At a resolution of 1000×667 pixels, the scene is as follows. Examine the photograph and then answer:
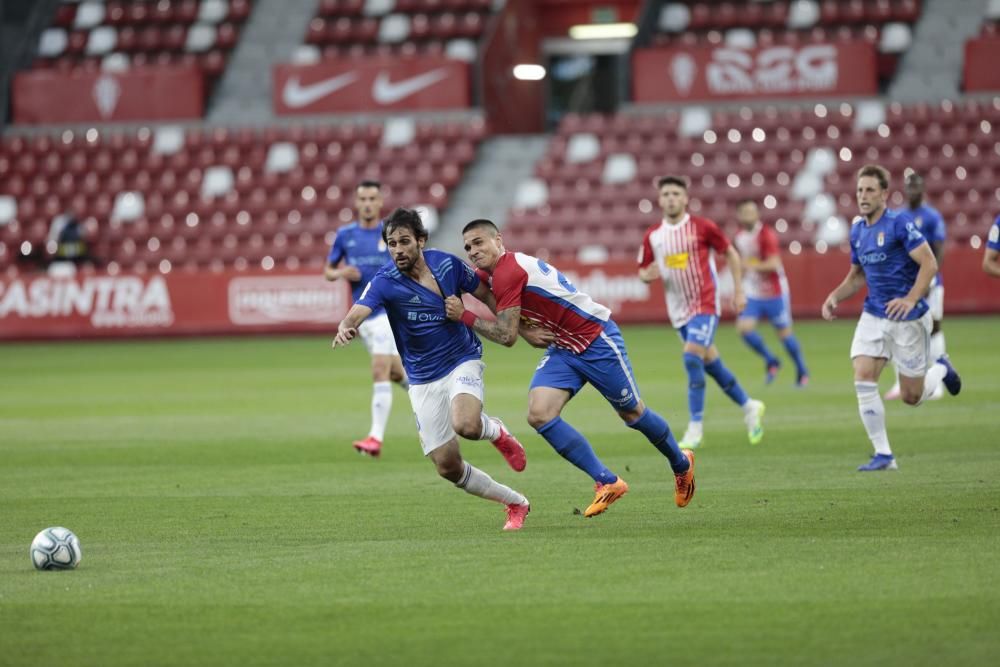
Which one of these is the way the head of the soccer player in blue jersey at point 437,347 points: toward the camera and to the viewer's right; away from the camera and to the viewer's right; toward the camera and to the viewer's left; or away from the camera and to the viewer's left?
toward the camera and to the viewer's left

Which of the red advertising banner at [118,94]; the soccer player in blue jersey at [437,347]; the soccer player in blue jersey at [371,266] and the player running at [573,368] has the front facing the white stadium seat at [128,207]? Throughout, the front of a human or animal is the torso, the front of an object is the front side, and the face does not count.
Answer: the red advertising banner

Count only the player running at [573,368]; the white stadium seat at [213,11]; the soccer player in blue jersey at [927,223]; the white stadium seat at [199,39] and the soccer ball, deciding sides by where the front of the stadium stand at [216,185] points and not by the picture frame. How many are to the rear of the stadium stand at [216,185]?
2

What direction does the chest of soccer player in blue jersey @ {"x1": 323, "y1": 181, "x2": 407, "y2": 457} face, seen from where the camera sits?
toward the camera

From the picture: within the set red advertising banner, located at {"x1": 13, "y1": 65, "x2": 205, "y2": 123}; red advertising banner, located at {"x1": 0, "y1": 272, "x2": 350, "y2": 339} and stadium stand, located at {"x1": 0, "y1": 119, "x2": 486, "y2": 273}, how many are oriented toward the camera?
3

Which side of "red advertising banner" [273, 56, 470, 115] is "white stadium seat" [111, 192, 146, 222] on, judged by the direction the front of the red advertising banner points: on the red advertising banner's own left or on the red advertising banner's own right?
on the red advertising banner's own right

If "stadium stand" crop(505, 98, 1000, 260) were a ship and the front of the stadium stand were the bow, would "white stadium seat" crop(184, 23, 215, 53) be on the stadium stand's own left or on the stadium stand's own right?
on the stadium stand's own right

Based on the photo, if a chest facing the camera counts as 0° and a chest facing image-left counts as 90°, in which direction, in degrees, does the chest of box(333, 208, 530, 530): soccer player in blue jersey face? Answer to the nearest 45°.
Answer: approximately 45°

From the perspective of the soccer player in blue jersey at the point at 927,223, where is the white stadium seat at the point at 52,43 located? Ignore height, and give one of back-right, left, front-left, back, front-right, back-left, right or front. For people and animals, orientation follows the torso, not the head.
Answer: right

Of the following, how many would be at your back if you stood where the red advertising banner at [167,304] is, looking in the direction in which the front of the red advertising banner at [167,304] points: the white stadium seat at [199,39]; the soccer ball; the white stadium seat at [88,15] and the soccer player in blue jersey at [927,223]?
2

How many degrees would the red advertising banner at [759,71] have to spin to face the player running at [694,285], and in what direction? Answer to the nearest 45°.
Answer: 0° — it already faces them

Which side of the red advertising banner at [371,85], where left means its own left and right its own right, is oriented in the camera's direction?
front

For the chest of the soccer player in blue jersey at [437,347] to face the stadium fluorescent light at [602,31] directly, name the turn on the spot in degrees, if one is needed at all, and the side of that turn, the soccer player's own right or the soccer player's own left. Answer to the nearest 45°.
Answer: approximately 135° to the soccer player's own right

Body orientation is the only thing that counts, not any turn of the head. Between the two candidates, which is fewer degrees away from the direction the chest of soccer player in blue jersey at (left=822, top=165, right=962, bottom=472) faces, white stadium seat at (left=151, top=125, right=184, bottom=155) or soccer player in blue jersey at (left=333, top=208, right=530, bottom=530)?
the soccer player in blue jersey
